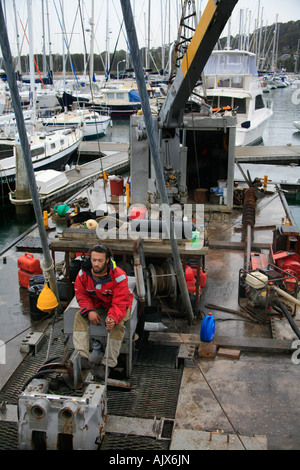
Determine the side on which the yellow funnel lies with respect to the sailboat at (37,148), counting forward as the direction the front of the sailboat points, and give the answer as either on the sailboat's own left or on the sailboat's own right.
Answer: on the sailboat's own right

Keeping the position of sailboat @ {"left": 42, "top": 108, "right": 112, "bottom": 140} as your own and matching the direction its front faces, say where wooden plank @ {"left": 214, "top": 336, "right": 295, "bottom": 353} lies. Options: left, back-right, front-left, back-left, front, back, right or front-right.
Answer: right

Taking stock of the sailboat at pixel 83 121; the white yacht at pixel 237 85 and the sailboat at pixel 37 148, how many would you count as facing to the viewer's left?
0

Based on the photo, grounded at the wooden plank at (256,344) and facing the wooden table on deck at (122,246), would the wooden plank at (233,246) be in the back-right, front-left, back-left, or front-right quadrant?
front-right

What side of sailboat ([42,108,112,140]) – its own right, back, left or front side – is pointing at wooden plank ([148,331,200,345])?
right

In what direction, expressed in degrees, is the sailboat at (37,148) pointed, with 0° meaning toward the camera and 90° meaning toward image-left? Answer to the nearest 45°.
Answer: approximately 225°

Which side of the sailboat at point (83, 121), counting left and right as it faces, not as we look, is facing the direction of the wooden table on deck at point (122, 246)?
right

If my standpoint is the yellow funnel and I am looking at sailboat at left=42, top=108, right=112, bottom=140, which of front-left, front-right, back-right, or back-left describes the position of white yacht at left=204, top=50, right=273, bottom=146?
front-right
